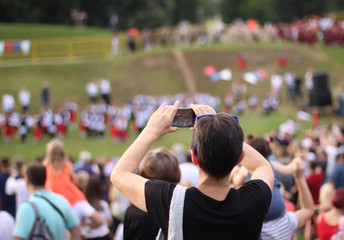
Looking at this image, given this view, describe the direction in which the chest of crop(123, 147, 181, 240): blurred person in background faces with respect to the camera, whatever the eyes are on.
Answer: away from the camera

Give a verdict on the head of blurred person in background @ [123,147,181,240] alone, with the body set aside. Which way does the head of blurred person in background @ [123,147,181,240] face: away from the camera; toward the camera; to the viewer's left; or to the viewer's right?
away from the camera

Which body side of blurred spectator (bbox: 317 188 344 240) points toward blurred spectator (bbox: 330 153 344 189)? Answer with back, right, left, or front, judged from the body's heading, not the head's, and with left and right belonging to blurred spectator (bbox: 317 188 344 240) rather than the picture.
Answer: front

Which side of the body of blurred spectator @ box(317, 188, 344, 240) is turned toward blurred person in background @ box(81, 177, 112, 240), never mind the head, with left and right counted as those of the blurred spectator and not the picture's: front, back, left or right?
left

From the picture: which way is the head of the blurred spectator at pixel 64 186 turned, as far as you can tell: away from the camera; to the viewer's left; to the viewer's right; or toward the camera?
away from the camera

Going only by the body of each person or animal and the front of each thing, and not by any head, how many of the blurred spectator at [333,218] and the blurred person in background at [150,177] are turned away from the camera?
2

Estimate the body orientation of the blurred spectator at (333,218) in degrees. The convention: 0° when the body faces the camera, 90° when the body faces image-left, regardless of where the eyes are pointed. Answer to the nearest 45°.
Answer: approximately 180°

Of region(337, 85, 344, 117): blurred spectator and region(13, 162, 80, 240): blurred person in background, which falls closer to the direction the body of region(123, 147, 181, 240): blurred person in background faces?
the blurred spectator

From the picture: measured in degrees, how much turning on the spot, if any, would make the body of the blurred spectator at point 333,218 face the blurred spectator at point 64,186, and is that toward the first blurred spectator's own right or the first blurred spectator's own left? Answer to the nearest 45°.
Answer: approximately 90° to the first blurred spectator's own left

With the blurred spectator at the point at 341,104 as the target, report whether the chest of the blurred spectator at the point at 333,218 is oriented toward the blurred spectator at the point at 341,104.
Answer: yes
